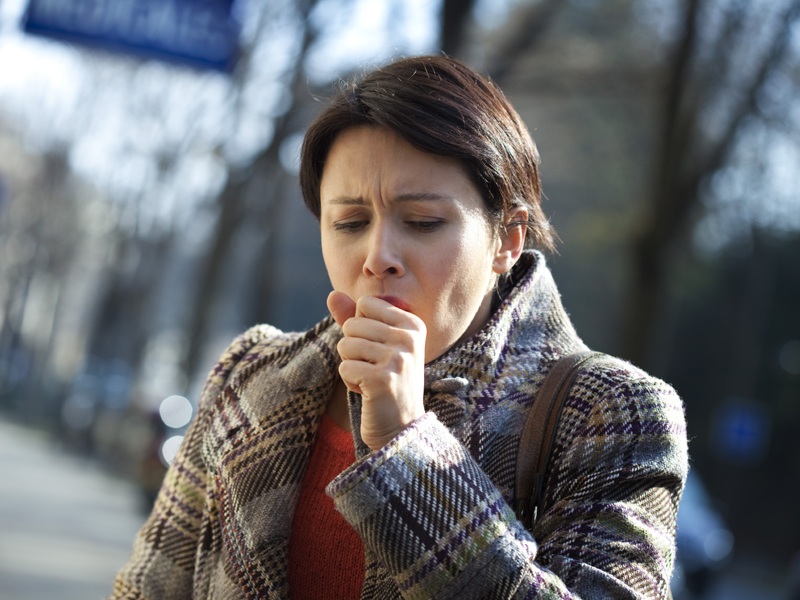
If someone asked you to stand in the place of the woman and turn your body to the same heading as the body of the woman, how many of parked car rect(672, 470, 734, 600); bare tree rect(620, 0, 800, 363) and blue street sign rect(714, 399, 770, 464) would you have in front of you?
0

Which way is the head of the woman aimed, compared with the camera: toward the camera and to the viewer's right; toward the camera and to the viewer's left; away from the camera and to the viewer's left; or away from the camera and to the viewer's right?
toward the camera and to the viewer's left

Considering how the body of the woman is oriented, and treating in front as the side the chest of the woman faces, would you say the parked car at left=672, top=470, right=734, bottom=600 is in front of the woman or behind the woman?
behind

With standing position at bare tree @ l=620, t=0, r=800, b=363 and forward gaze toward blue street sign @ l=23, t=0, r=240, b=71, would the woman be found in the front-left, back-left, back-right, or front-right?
front-left

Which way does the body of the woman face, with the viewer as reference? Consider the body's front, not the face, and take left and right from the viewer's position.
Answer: facing the viewer and to the left of the viewer
